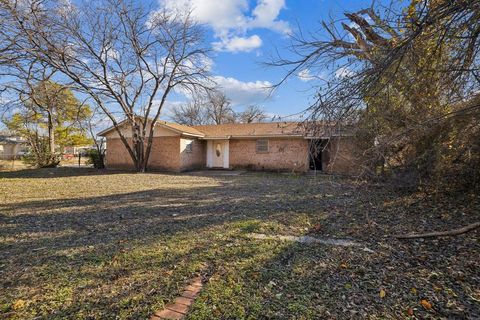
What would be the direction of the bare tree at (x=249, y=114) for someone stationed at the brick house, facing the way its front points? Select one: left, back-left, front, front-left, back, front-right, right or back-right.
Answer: back

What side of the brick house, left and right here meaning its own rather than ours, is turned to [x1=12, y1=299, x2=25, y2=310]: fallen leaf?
front

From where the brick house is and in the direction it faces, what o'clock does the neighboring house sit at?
The neighboring house is roughly at 4 o'clock from the brick house.

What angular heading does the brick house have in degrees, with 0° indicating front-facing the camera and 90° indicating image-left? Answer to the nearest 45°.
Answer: approximately 0°

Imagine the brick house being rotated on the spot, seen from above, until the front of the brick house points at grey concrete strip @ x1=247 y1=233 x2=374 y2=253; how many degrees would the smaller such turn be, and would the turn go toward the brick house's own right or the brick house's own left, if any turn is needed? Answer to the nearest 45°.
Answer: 0° — it already faces it

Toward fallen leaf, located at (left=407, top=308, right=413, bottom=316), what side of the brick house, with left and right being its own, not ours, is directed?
front

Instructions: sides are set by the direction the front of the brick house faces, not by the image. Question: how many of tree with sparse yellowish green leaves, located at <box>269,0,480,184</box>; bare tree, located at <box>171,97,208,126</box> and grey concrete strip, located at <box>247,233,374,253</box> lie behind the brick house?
1

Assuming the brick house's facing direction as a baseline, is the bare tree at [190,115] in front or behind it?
behind

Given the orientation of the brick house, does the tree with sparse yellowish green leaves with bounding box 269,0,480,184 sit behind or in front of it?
in front

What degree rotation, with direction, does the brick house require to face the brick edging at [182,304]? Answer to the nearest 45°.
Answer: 0° — it already faces it

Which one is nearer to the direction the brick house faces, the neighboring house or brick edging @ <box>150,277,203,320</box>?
the brick edging

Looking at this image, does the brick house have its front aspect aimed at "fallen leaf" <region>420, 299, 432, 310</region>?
yes
